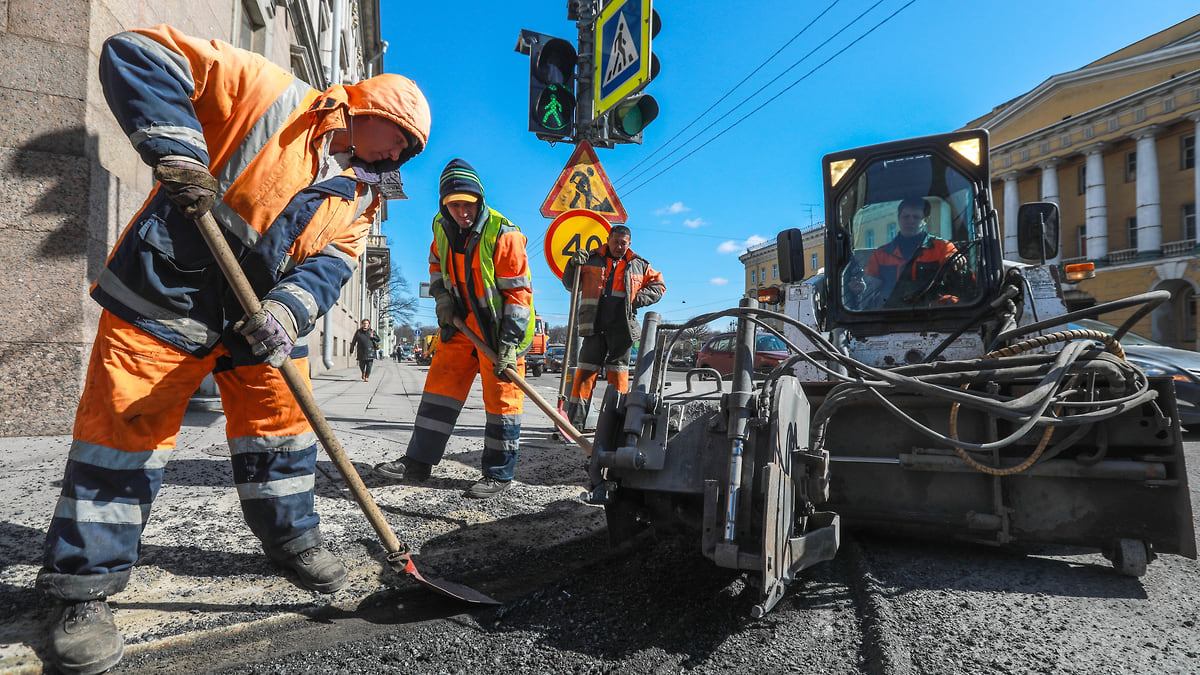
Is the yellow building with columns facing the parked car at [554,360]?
yes

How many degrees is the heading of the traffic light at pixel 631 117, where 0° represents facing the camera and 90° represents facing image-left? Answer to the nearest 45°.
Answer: approximately 315°

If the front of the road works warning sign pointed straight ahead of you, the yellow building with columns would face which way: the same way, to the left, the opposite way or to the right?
to the right

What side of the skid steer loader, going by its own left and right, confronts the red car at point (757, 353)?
back

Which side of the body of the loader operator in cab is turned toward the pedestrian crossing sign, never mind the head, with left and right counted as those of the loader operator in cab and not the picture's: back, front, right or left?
right

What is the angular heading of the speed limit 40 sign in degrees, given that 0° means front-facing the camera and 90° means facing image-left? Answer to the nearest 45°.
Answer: approximately 0°

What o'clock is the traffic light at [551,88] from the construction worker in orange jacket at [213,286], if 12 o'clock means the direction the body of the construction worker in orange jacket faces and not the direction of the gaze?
The traffic light is roughly at 9 o'clock from the construction worker in orange jacket.

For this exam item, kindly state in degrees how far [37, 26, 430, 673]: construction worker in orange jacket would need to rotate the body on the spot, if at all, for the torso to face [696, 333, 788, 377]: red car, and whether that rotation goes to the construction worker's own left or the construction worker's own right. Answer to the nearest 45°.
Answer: approximately 90° to the construction worker's own left
